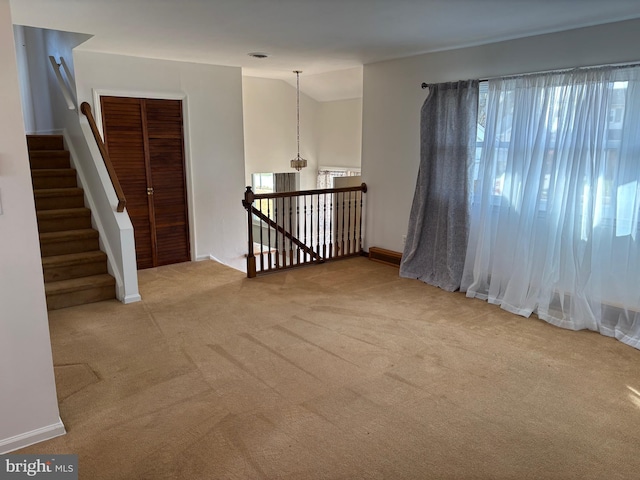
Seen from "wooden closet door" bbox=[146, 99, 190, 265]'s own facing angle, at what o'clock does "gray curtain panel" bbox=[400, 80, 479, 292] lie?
The gray curtain panel is roughly at 10 o'clock from the wooden closet door.

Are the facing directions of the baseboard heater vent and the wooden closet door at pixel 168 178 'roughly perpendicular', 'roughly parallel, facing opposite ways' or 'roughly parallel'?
roughly perpendicular

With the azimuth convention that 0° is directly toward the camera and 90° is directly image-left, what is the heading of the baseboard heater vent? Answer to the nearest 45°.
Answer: approximately 45°

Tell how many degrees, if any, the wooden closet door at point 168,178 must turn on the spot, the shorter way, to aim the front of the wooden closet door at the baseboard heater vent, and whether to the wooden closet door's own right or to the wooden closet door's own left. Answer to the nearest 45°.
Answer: approximately 45° to the wooden closet door's own left

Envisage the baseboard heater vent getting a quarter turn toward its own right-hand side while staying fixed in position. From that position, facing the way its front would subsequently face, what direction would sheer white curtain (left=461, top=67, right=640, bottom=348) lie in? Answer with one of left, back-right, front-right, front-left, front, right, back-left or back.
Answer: back

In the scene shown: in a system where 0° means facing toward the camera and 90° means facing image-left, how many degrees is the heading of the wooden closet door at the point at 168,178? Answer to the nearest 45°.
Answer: approximately 0°
